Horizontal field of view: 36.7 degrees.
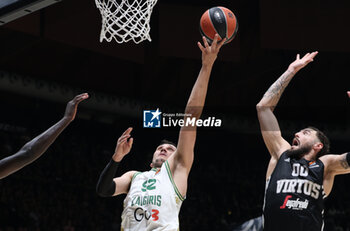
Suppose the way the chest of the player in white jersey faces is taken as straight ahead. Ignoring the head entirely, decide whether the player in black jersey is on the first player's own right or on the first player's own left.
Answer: on the first player's own left

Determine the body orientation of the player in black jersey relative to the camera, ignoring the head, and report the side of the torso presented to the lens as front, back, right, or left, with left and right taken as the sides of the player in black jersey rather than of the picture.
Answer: front

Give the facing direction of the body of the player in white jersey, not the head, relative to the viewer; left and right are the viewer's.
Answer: facing the viewer

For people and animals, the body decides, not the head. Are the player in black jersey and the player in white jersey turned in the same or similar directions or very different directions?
same or similar directions

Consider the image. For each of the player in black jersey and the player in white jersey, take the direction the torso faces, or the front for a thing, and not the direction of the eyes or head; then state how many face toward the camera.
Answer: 2

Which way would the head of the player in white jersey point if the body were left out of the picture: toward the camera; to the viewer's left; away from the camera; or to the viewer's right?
toward the camera

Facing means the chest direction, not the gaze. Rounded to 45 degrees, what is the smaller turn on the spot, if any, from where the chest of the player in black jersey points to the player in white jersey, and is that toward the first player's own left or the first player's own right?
approximately 90° to the first player's own right
